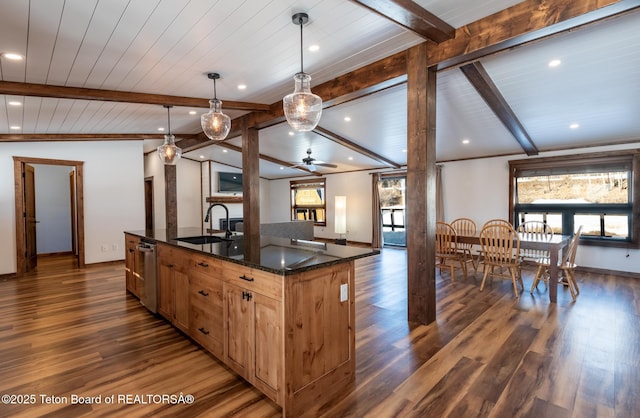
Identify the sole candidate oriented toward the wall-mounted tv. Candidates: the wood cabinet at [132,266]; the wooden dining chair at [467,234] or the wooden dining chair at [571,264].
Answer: the wooden dining chair at [571,264]

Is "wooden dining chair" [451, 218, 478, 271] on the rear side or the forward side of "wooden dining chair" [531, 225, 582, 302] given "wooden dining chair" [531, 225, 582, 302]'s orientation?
on the forward side

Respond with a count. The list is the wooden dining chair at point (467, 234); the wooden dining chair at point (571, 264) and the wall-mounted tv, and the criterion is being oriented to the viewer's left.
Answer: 1

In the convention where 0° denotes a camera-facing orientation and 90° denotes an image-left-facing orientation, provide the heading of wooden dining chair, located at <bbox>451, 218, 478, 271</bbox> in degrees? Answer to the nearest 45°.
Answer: approximately 315°

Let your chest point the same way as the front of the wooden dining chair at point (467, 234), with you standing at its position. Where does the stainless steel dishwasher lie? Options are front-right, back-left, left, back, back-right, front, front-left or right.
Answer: right

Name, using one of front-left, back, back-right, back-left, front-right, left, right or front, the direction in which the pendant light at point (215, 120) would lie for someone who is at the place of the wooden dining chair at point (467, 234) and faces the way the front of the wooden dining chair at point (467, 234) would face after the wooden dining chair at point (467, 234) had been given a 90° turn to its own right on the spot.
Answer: front

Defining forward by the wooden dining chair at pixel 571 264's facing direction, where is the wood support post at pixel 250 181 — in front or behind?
in front

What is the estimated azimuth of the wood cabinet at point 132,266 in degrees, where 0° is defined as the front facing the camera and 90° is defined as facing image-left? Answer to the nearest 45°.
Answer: approximately 45°

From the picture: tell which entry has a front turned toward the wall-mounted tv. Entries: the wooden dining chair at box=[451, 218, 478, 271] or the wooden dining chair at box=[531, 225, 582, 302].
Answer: the wooden dining chair at box=[531, 225, 582, 302]

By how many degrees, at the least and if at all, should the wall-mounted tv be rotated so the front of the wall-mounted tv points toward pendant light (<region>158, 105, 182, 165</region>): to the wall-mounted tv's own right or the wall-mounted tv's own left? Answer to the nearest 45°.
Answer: approximately 45° to the wall-mounted tv's own right

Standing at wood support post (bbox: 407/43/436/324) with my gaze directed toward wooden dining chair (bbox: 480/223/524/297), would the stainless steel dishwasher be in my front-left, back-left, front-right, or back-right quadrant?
back-left

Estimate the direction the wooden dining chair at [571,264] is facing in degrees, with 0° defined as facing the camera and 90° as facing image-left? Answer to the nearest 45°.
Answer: approximately 90°

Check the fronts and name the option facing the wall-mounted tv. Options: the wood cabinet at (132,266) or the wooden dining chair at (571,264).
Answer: the wooden dining chair
